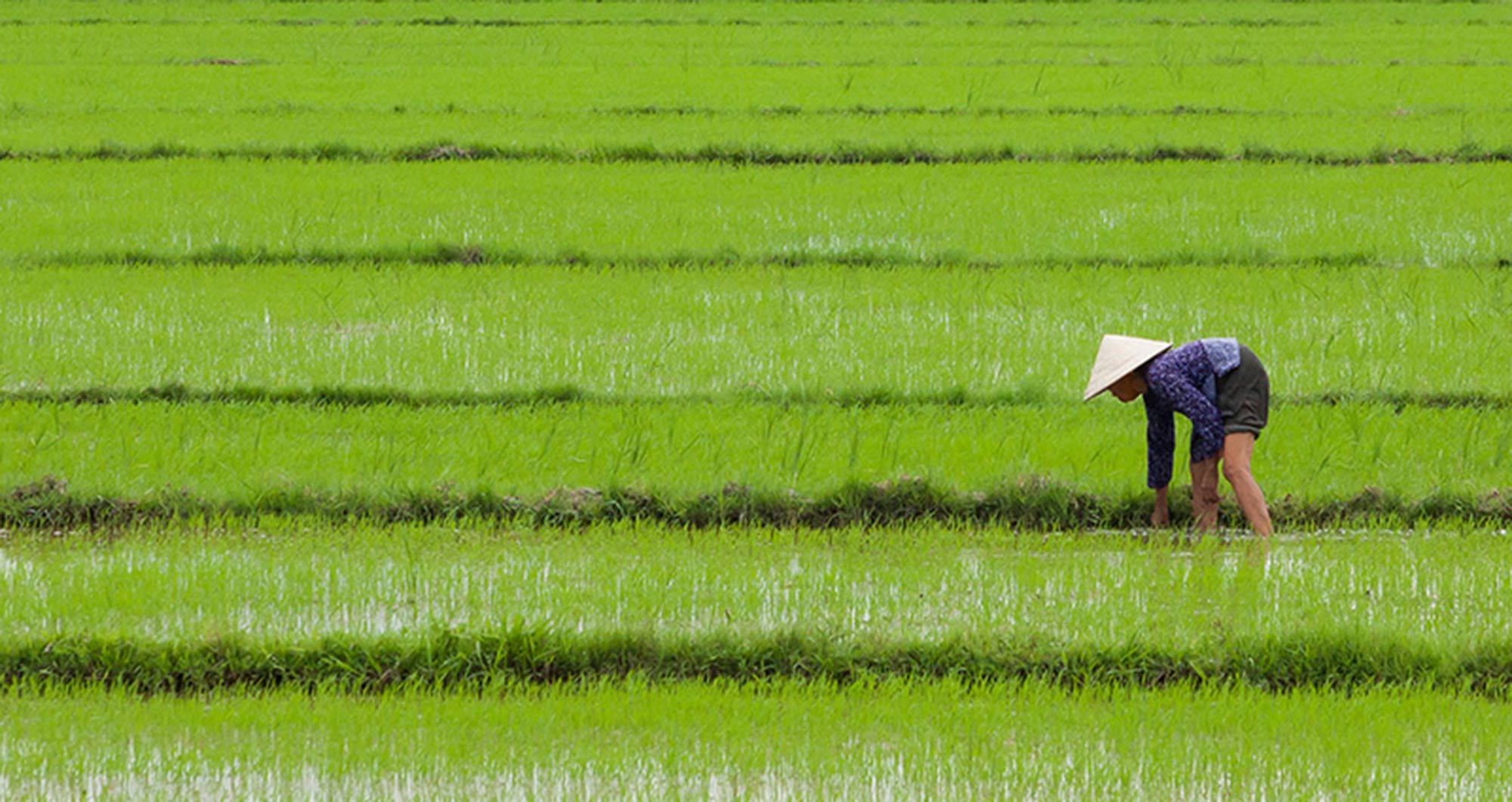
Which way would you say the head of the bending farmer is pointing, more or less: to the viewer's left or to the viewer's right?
to the viewer's left

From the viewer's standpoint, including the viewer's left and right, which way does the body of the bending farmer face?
facing to the left of the viewer
